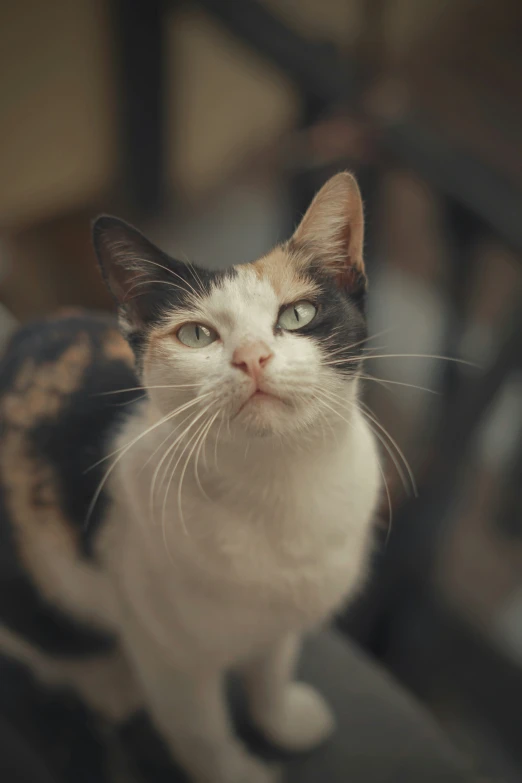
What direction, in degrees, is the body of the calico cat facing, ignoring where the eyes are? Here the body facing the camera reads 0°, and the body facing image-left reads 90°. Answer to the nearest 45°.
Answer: approximately 315°
